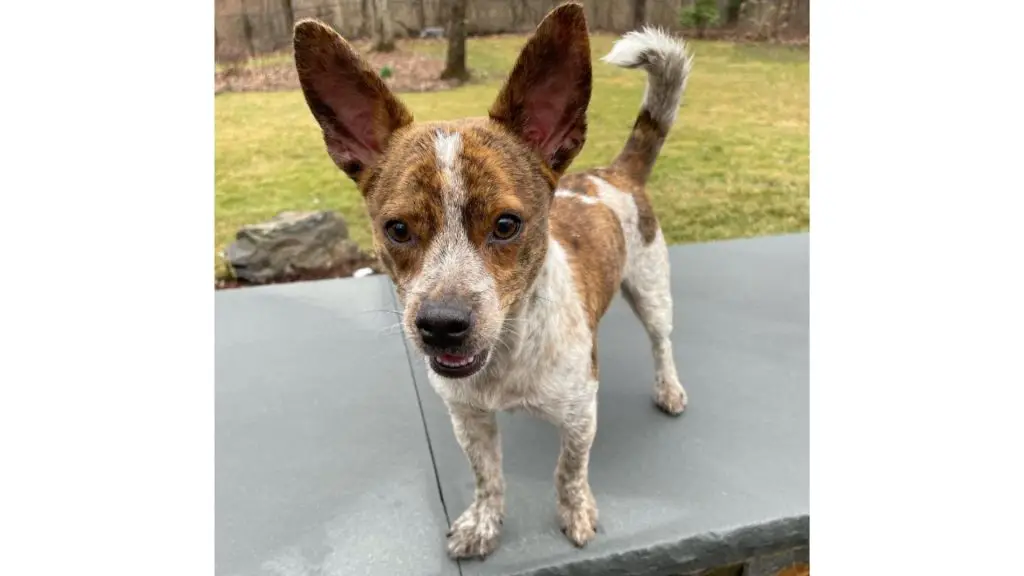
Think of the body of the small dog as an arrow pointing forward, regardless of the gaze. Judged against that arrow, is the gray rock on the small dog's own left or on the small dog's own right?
on the small dog's own right

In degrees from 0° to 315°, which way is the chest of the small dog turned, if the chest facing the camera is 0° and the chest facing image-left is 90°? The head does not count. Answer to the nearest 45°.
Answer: approximately 45°

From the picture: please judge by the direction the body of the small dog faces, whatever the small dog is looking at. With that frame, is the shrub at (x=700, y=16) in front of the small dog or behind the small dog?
behind

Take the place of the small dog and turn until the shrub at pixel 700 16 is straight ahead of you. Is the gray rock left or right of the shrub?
left
